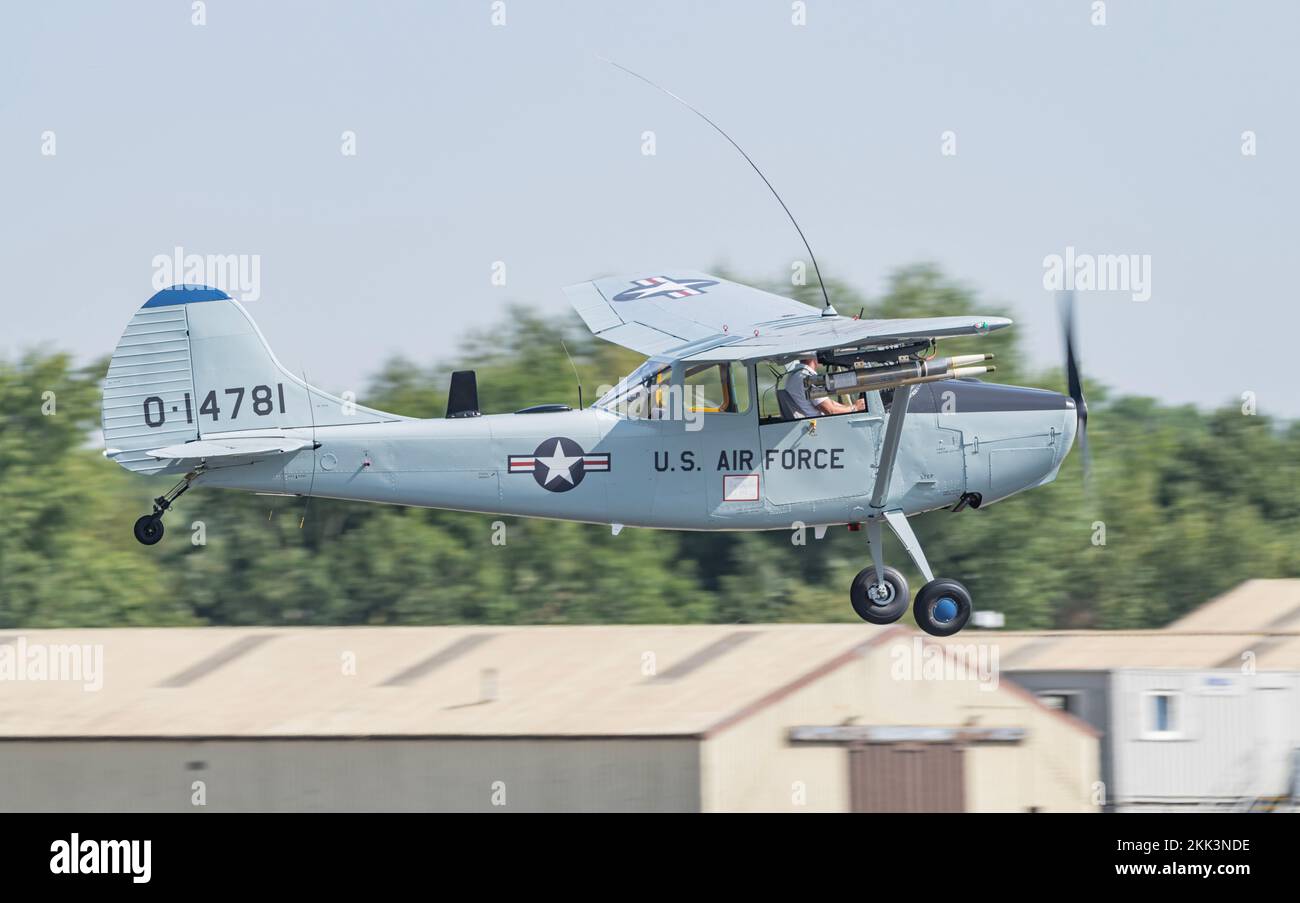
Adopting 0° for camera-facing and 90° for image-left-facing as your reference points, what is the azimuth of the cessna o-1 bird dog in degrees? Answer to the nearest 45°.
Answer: approximately 270°

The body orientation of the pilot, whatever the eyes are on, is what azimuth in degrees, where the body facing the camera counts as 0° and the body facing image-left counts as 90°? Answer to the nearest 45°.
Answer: approximately 270°
